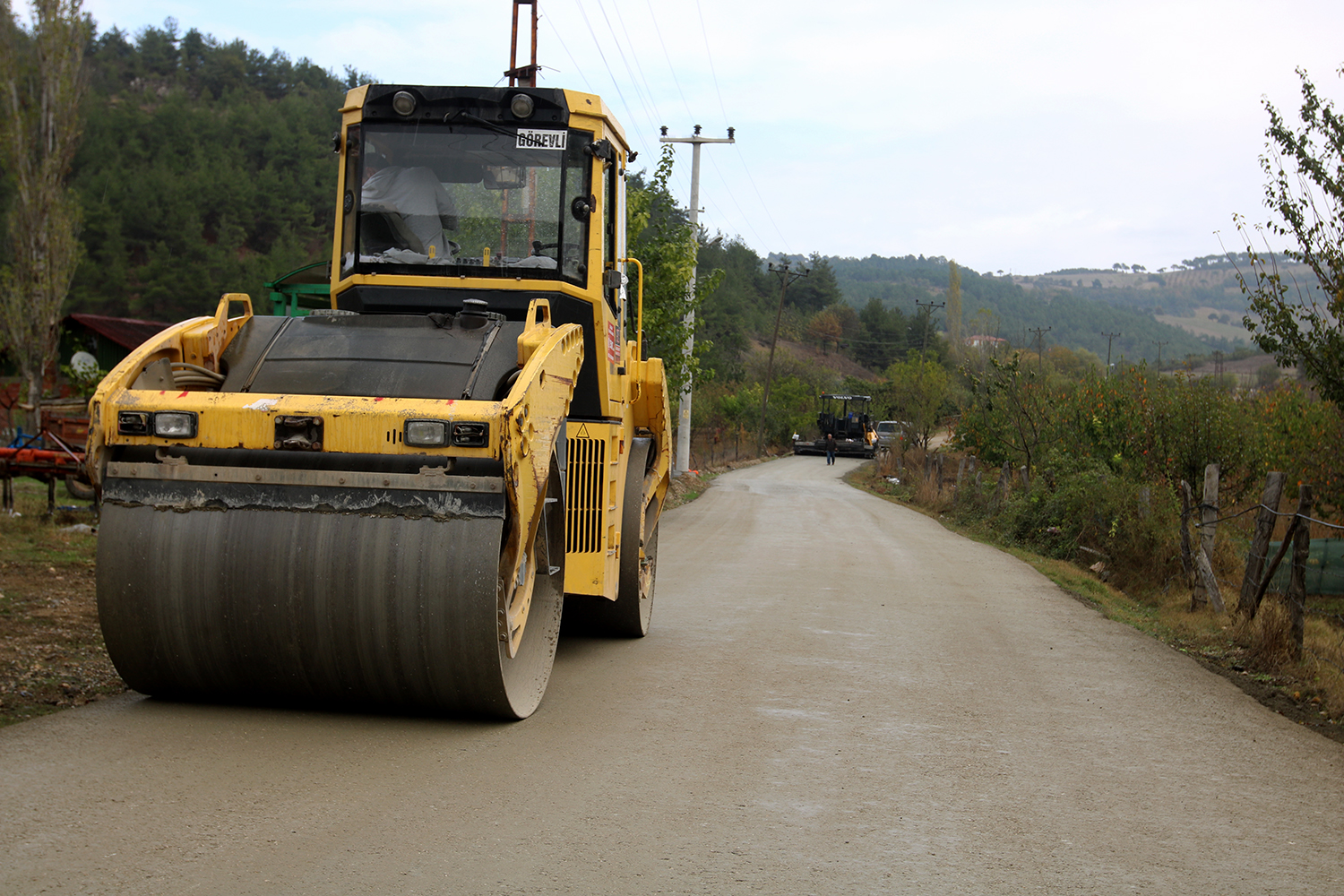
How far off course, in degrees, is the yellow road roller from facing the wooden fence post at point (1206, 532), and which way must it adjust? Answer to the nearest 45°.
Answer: approximately 180°

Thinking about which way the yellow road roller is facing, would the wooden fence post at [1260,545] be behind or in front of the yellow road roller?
behind

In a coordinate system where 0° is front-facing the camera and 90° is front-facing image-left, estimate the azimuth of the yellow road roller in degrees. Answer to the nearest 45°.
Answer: approximately 45°

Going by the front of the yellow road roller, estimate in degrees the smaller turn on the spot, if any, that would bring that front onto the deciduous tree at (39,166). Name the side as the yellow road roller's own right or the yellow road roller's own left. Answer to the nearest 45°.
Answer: approximately 135° to the yellow road roller's own right

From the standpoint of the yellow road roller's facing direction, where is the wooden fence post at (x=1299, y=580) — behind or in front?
behind

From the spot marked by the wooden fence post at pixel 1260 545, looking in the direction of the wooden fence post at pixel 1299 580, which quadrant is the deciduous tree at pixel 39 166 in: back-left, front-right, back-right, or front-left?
back-right
